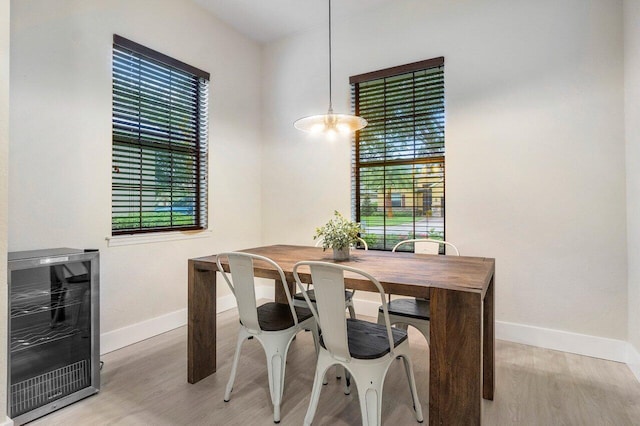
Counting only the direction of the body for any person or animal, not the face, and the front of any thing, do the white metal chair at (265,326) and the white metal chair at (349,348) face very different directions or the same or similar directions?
same or similar directions

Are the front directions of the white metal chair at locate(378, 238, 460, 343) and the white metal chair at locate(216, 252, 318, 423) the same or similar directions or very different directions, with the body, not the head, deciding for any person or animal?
very different directions

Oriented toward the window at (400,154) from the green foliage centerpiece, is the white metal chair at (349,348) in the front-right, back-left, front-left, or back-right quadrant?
back-right

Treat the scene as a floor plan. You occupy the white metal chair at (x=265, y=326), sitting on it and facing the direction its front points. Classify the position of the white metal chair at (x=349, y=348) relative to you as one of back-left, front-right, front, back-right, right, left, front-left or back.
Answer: right

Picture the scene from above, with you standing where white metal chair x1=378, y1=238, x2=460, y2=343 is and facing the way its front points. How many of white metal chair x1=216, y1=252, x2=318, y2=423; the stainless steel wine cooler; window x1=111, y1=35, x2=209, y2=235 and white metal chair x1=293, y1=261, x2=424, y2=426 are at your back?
0

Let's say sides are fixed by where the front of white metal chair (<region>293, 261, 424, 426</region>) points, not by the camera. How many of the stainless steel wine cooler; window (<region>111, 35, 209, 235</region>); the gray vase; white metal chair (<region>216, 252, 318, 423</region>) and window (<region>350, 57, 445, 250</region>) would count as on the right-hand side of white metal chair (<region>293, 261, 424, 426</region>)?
0

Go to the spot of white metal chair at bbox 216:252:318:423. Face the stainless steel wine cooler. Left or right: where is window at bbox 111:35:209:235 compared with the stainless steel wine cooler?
right

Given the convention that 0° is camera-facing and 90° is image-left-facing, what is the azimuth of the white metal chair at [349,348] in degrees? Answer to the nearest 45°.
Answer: approximately 225°

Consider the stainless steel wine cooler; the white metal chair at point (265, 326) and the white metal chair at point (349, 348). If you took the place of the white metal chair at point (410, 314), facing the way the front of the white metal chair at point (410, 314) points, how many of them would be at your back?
0

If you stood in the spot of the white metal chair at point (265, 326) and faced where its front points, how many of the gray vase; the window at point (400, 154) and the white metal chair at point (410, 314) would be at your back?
0

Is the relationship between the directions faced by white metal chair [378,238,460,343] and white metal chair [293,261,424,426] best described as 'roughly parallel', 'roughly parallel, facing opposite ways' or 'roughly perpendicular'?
roughly parallel, facing opposite ways

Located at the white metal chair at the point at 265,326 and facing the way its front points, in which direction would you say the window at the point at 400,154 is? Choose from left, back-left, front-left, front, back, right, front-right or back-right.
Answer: front

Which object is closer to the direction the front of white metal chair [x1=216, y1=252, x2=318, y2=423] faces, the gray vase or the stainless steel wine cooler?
the gray vase

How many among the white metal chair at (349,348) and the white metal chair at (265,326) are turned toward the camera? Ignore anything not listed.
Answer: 0

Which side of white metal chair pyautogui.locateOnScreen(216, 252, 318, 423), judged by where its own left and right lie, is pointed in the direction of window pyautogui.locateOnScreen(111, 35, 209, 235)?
left

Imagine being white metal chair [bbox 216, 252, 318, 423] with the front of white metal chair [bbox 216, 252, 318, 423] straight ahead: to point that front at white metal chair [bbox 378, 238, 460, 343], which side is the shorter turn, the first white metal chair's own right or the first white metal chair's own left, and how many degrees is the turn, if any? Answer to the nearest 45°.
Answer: approximately 45° to the first white metal chair's own right

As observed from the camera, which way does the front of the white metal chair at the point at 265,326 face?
facing away from the viewer and to the right of the viewer
